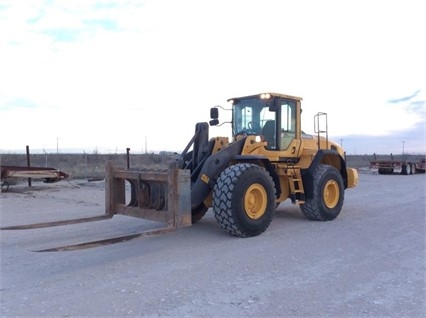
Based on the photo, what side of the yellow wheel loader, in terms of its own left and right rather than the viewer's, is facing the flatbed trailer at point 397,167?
back

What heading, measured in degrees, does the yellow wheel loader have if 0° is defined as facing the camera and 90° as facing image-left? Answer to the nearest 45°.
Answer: approximately 45°

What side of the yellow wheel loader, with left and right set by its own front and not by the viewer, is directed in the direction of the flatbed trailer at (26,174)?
right
